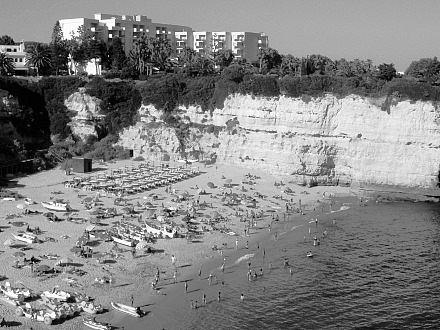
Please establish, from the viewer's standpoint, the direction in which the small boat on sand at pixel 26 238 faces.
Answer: facing away from the viewer and to the left of the viewer

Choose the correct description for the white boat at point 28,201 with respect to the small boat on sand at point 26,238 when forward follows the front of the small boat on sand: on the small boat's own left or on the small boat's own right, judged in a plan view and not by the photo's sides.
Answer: on the small boat's own right

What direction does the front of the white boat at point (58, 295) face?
to the viewer's left

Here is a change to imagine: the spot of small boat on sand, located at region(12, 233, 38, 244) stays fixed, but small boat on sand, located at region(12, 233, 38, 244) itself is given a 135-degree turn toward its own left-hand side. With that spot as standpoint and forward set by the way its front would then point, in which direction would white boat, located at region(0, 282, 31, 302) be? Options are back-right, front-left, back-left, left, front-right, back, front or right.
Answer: front

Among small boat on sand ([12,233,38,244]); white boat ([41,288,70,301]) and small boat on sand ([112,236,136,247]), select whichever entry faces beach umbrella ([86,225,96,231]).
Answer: small boat on sand ([112,236,136,247])

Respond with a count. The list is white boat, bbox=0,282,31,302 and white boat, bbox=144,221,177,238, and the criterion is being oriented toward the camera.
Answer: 0
